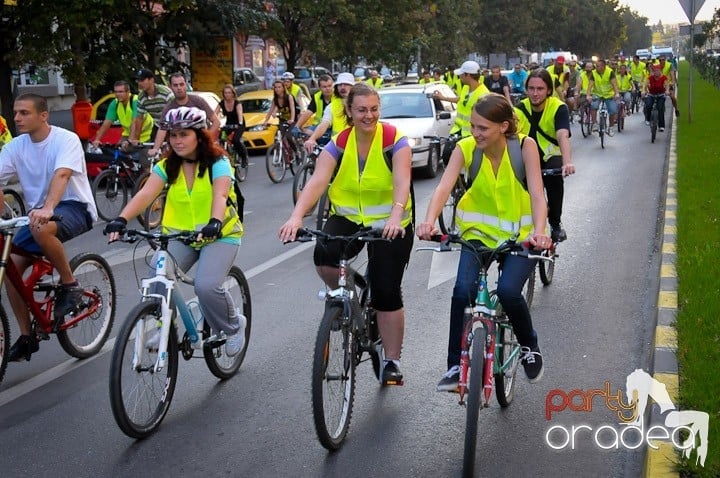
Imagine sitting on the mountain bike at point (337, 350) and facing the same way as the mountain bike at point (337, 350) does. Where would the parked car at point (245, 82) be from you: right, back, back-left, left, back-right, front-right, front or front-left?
back

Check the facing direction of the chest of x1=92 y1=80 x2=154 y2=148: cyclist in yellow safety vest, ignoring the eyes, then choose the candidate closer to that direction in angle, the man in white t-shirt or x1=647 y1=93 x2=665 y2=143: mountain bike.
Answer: the man in white t-shirt

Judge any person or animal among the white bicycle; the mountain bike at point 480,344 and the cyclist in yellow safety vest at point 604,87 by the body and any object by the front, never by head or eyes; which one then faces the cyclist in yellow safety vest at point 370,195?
the cyclist in yellow safety vest at point 604,87

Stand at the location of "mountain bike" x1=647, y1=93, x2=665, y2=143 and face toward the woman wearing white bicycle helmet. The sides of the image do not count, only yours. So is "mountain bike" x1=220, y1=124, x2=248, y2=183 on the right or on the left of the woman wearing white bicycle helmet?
right

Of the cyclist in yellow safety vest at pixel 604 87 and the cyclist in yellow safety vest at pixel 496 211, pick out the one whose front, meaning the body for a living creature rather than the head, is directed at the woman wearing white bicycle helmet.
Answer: the cyclist in yellow safety vest at pixel 604 87

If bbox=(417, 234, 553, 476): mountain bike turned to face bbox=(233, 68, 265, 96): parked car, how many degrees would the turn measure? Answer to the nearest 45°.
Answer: approximately 180°

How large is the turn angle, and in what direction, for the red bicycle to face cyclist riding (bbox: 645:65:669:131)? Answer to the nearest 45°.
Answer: approximately 180°

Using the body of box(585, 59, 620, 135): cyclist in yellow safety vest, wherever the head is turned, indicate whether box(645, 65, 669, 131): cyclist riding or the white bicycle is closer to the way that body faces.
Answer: the white bicycle

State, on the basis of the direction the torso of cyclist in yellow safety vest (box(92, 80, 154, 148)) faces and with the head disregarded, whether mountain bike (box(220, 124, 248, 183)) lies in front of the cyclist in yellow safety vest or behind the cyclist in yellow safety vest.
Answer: behind

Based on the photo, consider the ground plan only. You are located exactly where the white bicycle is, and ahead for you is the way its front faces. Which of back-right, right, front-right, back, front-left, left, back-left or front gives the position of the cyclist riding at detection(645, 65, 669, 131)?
back

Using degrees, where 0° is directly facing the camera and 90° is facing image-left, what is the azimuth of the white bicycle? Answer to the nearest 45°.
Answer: approximately 45°

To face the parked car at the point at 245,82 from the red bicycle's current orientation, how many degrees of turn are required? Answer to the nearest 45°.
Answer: approximately 135° to its right
